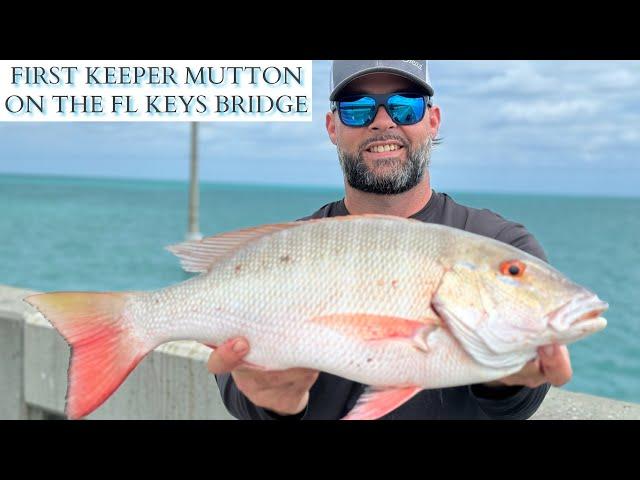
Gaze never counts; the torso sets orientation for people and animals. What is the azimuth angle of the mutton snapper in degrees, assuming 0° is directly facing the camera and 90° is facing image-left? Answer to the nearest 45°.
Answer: approximately 270°

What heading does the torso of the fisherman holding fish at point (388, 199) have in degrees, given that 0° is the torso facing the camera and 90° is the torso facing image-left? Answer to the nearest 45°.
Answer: approximately 0°
